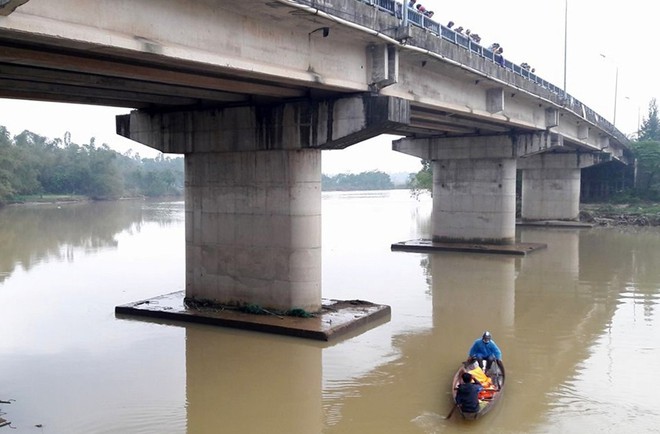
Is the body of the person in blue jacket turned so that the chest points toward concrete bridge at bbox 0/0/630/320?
no

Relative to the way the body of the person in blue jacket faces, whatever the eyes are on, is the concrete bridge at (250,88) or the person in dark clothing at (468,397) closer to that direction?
the person in dark clothing

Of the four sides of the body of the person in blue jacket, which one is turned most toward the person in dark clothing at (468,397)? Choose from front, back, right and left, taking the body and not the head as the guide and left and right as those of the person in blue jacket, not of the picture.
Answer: front

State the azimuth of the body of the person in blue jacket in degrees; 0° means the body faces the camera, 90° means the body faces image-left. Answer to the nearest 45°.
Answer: approximately 0°
